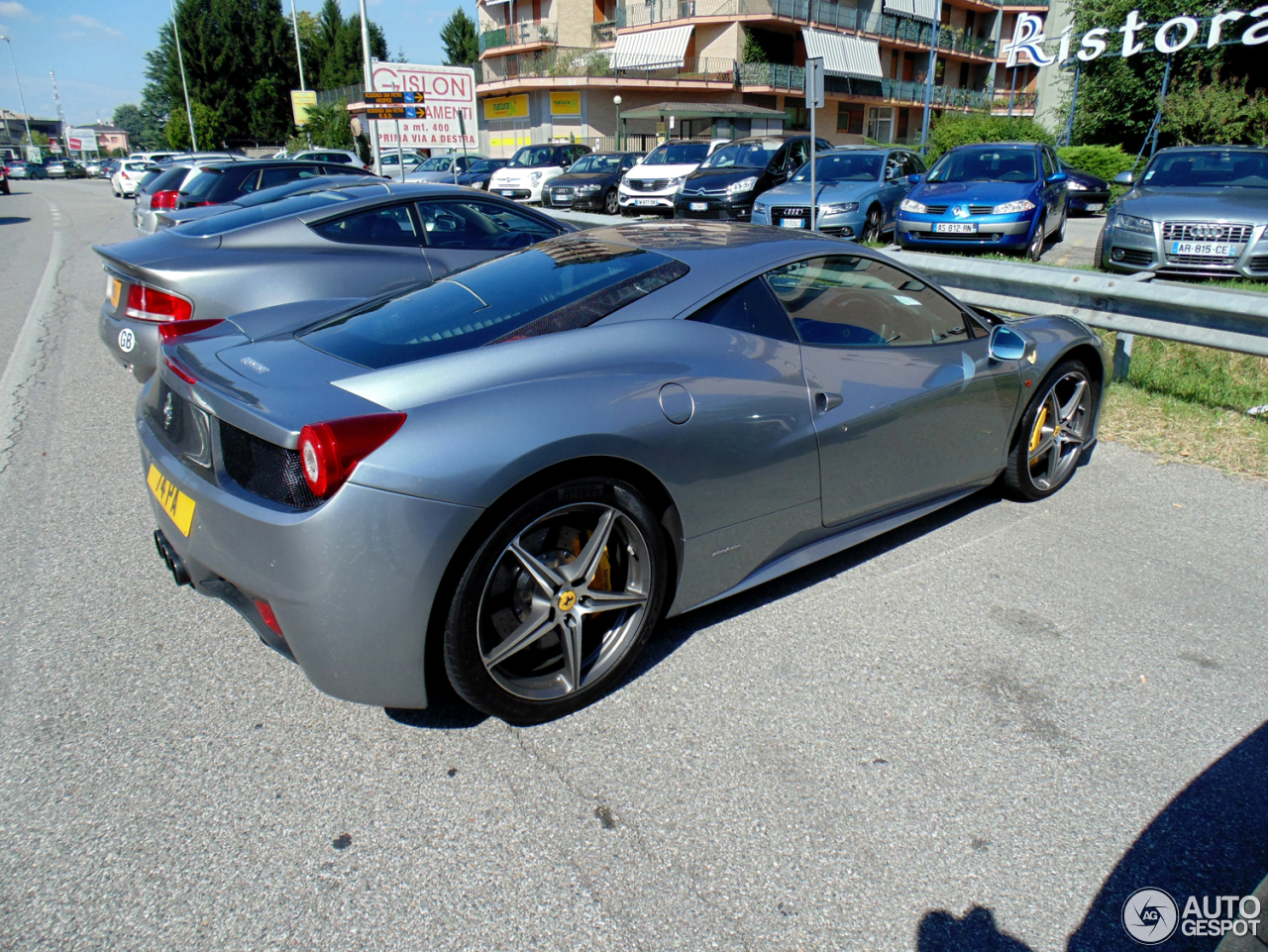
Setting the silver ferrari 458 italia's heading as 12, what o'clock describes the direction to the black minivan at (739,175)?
The black minivan is roughly at 11 o'clock from the silver ferrari 458 italia.

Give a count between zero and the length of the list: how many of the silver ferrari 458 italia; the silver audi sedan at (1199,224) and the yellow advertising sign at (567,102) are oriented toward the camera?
2

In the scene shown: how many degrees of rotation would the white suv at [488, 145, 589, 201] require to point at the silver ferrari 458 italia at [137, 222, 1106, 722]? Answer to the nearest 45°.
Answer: approximately 45° to its left

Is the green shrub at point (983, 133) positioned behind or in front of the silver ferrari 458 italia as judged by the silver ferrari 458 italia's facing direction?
in front

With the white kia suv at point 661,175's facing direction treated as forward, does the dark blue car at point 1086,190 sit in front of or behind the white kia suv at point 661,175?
behind

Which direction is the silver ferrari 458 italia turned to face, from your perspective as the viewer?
facing away from the viewer and to the right of the viewer

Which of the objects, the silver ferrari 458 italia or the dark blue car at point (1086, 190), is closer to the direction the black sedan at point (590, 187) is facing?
the silver ferrari 458 italia

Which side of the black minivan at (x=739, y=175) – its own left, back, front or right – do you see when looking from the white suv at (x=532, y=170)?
right

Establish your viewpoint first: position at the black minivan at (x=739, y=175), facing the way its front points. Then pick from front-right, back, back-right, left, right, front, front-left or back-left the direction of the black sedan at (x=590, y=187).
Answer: right

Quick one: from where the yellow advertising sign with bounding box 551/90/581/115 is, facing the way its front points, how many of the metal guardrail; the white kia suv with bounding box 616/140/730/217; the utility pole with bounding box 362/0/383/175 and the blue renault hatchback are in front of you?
4

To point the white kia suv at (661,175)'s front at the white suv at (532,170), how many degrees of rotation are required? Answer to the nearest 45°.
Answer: approximately 90° to its right

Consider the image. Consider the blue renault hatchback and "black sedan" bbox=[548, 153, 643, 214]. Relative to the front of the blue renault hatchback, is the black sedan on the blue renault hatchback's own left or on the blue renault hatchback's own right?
on the blue renault hatchback's own right

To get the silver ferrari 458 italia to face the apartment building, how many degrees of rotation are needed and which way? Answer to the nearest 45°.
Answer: approximately 45° to its left

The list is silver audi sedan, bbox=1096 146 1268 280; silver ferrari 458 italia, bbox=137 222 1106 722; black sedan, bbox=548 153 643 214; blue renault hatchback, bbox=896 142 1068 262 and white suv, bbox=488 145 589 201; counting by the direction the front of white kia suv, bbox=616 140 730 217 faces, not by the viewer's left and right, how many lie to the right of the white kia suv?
2

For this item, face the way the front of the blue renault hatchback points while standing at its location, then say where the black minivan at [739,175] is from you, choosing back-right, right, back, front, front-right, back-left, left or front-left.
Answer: right

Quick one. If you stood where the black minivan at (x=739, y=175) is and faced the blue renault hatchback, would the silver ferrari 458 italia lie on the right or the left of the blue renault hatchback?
right
